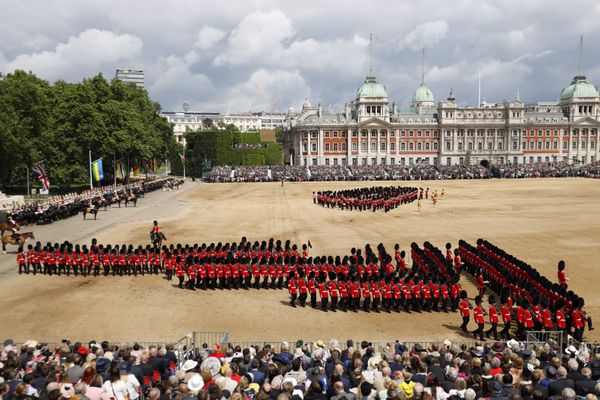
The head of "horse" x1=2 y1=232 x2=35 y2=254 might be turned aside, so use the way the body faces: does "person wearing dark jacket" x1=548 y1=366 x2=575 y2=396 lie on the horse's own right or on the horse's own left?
on the horse's own right

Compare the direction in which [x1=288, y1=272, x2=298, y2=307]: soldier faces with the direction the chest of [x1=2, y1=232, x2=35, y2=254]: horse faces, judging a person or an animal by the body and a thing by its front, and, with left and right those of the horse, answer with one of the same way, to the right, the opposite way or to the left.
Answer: to the right

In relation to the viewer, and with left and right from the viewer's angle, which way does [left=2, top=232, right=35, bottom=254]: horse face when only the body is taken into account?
facing to the right of the viewer

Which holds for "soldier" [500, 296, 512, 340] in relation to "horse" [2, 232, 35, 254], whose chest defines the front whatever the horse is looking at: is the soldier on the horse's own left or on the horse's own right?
on the horse's own right

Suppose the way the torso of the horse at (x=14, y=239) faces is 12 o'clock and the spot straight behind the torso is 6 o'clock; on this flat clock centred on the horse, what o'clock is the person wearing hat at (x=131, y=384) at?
The person wearing hat is roughly at 3 o'clock from the horse.

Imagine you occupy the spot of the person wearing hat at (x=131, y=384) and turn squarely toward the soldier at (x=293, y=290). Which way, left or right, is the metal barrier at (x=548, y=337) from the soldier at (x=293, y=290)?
right

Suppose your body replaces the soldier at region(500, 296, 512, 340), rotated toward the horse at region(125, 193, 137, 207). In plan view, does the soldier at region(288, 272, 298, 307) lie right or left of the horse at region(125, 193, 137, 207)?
left

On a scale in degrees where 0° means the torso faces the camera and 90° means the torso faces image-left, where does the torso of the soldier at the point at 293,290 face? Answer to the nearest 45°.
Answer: approximately 315°

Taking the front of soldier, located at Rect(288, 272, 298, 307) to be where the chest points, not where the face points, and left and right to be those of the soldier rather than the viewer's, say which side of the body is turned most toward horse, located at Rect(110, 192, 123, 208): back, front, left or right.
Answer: back

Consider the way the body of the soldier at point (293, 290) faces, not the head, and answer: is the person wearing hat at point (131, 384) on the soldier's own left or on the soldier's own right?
on the soldier's own right

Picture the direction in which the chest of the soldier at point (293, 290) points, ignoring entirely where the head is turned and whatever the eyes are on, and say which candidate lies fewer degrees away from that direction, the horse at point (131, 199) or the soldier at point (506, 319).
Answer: the soldier
